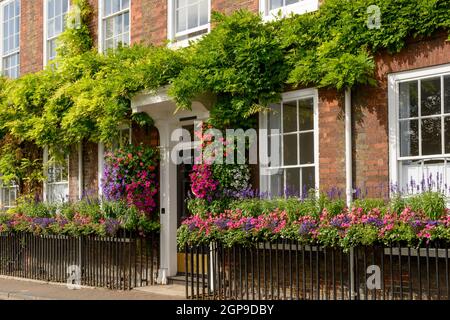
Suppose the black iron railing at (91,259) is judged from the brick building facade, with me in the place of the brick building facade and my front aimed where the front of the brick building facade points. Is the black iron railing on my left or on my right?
on my right

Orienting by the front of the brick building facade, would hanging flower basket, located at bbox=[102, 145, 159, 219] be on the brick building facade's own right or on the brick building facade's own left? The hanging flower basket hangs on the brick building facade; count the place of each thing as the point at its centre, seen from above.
on the brick building facade's own right

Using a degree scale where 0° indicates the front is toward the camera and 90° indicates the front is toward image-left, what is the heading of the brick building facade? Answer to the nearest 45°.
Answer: approximately 45°
